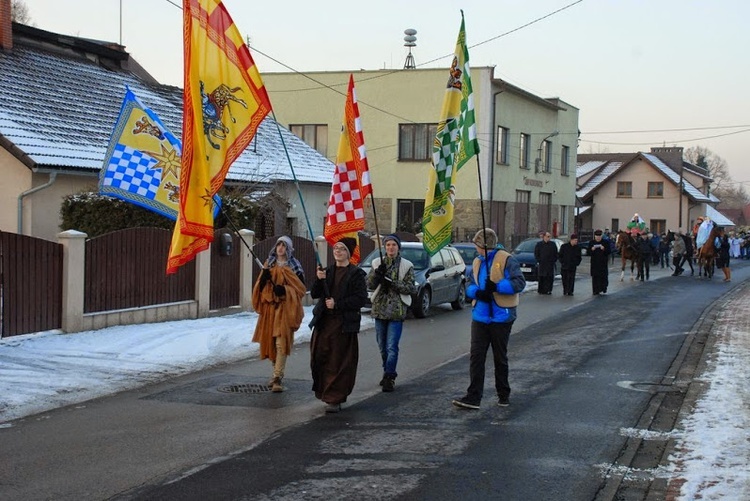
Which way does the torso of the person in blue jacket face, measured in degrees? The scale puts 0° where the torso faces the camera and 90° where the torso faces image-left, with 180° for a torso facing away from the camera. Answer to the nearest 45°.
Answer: approximately 45°

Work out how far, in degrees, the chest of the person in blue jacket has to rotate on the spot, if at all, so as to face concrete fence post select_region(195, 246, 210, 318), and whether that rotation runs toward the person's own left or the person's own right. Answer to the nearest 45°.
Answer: approximately 90° to the person's own right

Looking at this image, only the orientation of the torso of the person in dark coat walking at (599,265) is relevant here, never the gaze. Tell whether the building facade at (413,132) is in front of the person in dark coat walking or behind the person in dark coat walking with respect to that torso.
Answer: behind

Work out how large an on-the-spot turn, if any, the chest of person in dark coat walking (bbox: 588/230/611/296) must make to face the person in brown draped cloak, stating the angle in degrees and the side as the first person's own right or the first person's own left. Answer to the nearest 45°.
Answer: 0° — they already face them

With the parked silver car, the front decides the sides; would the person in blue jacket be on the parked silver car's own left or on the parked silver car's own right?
on the parked silver car's own left

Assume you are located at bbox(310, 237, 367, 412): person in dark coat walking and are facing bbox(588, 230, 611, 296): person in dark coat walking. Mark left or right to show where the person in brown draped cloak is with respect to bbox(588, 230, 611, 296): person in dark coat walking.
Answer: left
